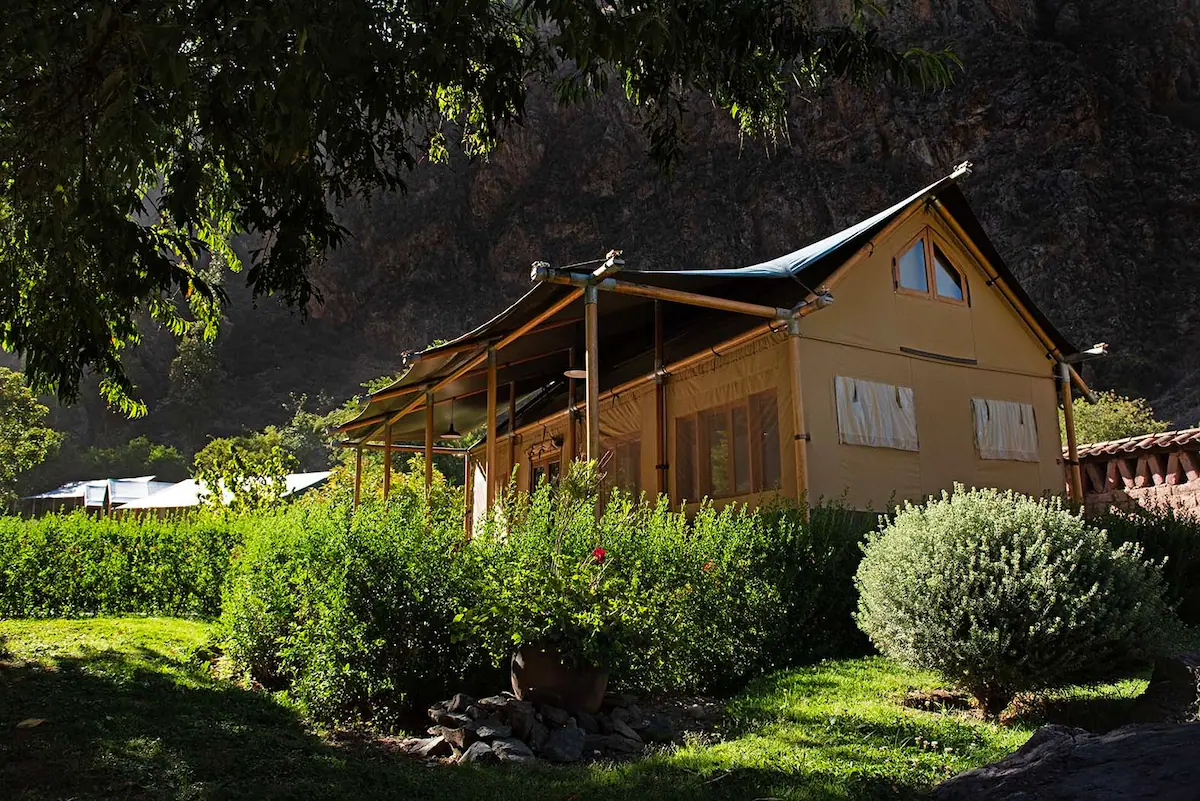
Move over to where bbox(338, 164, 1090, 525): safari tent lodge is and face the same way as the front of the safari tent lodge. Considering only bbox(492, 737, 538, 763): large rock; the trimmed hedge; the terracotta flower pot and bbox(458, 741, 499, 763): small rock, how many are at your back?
0

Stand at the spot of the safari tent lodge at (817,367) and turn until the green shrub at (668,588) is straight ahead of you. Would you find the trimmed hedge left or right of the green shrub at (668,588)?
right

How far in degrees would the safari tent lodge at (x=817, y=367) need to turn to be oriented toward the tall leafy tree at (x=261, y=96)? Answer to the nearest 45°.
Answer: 0° — it already faces it

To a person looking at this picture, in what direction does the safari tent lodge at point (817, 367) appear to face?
facing the viewer and to the left of the viewer

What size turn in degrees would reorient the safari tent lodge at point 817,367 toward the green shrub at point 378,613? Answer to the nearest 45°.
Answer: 0° — it already faces it

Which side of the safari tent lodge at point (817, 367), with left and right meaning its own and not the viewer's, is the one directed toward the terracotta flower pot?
front

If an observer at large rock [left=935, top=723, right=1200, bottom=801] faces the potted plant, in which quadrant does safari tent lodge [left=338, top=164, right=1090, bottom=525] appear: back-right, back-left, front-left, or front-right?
front-right

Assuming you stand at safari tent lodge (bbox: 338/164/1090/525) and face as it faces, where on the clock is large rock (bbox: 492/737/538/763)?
The large rock is roughly at 11 o'clock from the safari tent lodge.

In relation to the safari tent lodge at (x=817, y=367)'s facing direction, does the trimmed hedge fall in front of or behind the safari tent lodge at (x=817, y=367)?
in front

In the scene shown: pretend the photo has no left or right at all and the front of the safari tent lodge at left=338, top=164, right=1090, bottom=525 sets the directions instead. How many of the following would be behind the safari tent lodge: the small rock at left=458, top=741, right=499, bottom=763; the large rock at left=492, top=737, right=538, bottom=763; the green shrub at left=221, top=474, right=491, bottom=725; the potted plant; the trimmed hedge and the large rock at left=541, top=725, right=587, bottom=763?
0

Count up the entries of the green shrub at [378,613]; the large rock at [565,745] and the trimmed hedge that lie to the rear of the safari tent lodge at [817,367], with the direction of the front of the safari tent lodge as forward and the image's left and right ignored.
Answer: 0

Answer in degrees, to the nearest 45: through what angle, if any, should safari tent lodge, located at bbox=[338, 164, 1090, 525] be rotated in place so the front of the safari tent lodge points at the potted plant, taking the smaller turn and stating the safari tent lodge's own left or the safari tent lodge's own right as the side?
approximately 45° to the safari tent lodge's own left

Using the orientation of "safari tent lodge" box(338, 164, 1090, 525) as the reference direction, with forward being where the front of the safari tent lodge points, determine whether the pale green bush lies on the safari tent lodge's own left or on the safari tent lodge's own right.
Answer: on the safari tent lodge's own left

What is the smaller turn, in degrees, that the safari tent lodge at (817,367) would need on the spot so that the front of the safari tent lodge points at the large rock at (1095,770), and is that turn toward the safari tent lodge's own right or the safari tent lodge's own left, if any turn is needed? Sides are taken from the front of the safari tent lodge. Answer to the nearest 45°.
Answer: approximately 45° to the safari tent lodge's own left

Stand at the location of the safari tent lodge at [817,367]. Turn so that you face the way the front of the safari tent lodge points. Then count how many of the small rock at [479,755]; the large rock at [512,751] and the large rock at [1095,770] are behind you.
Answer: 0

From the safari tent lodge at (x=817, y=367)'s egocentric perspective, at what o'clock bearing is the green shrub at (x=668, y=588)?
The green shrub is roughly at 11 o'clock from the safari tent lodge.

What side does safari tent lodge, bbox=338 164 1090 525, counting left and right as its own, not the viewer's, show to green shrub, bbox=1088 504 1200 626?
left

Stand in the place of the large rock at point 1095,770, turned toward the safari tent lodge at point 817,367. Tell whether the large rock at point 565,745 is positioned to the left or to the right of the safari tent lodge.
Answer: left

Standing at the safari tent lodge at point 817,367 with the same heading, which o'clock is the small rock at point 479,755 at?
The small rock is roughly at 11 o'clock from the safari tent lodge.

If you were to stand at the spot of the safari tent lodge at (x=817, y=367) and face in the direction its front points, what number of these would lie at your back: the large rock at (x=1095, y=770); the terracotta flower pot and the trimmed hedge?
0
